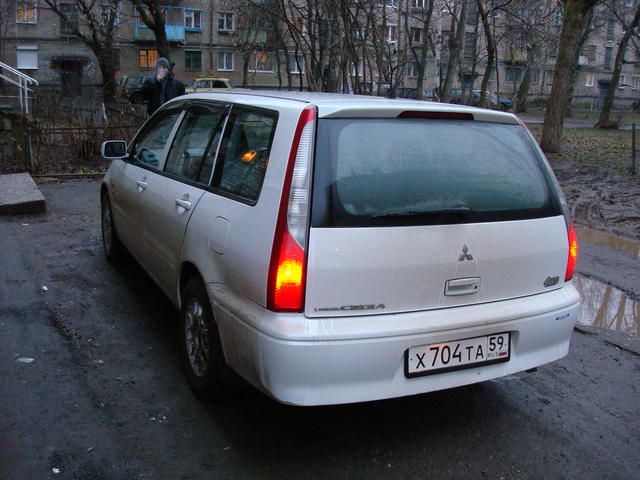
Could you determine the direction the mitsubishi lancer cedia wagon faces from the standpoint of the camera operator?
facing away from the viewer and to the left of the viewer

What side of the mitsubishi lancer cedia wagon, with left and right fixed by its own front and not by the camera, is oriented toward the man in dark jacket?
front

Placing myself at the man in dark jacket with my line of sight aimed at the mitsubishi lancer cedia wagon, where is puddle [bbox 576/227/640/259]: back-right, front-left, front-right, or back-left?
front-left

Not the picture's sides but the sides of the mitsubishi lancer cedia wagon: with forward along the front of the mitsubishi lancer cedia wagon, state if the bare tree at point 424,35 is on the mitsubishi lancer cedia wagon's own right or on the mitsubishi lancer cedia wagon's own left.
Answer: on the mitsubishi lancer cedia wagon's own right

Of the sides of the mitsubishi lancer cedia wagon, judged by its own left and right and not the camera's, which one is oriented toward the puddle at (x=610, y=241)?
right

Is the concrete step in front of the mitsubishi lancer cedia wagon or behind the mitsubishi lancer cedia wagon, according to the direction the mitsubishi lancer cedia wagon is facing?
in front

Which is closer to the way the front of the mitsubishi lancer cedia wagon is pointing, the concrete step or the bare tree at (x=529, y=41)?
the concrete step

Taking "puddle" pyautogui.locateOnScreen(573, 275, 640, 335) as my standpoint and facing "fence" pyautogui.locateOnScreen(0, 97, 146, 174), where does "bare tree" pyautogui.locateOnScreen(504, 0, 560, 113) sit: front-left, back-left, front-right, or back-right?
front-right

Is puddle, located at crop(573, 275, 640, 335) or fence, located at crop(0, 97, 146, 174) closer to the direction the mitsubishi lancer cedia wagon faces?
the fence

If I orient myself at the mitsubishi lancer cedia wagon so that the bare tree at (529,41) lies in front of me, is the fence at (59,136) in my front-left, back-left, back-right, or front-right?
front-left

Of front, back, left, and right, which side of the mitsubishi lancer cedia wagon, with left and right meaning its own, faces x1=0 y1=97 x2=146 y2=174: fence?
front

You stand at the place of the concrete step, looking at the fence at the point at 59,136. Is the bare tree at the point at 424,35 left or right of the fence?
right

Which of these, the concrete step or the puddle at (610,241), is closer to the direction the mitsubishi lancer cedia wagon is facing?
the concrete step

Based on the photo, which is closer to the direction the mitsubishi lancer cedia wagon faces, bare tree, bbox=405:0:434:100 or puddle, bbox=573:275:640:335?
the bare tree

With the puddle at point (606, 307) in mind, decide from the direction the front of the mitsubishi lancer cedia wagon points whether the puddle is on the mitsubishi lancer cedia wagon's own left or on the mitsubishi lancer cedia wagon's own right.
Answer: on the mitsubishi lancer cedia wagon's own right
